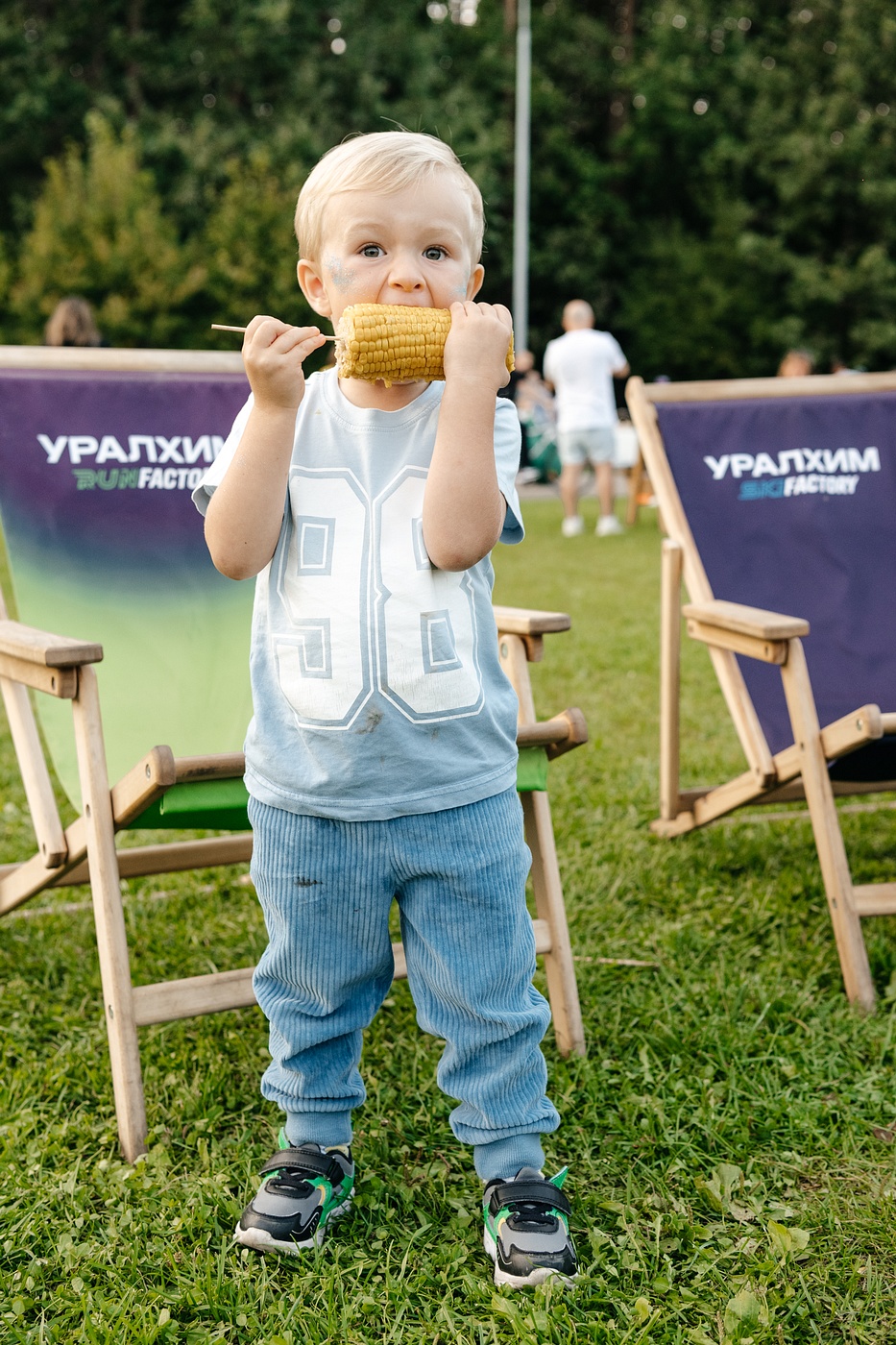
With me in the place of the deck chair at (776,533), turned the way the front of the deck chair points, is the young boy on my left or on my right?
on my right

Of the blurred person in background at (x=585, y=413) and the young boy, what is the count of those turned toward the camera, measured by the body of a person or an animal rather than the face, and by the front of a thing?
1

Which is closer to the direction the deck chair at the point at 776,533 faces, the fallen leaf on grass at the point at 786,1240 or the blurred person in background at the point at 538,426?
the fallen leaf on grass

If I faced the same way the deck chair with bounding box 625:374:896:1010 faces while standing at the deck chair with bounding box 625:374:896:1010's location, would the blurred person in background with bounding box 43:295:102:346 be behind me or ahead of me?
behind

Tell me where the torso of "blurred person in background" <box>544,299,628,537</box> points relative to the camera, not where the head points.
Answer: away from the camera

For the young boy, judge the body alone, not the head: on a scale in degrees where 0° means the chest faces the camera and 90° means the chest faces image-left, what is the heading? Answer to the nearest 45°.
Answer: approximately 0°

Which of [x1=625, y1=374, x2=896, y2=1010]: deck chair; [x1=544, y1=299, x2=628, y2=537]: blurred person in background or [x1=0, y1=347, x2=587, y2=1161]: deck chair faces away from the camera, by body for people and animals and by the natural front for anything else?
the blurred person in background

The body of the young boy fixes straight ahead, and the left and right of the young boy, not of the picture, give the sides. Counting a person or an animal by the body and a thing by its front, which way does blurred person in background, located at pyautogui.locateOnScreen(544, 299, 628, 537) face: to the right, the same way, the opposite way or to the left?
the opposite way

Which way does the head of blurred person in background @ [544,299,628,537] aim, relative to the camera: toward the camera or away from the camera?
away from the camera

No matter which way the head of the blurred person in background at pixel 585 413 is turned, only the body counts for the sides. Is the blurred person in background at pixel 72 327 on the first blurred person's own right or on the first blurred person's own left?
on the first blurred person's own left

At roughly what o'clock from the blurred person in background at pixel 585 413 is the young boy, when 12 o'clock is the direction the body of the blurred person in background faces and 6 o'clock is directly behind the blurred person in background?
The young boy is roughly at 6 o'clock from the blurred person in background.

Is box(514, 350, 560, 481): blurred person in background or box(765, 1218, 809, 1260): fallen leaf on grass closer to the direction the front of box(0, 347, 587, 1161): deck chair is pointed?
the fallen leaf on grass

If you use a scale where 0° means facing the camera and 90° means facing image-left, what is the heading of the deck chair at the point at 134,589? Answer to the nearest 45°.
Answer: approximately 315°
